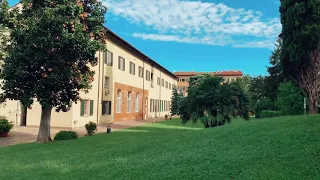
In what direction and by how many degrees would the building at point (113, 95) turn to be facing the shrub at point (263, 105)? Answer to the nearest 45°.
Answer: approximately 45° to its left

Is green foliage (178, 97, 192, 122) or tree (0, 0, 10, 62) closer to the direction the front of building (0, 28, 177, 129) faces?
the green foliage

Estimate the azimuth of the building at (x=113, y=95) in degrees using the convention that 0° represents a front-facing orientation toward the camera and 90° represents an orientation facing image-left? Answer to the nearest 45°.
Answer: approximately 315°
